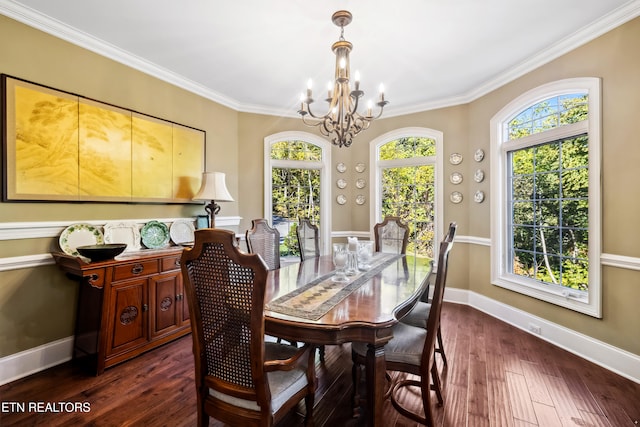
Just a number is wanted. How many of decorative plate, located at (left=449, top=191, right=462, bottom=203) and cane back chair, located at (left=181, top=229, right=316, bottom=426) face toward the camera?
1

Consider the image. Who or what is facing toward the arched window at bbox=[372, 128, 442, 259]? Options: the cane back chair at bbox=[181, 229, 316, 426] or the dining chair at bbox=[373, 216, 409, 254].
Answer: the cane back chair

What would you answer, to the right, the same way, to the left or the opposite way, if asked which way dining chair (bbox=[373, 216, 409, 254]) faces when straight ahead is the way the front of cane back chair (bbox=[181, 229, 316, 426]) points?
the opposite way

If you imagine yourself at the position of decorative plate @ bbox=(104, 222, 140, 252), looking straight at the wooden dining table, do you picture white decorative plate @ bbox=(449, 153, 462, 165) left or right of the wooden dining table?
left

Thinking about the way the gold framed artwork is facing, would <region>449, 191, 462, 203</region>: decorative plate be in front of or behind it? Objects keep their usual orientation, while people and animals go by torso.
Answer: in front

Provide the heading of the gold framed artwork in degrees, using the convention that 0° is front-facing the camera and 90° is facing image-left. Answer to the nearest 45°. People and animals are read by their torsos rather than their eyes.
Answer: approximately 315°

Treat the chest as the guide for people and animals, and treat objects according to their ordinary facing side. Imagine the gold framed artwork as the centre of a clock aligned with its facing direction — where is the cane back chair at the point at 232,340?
The cane back chair is roughly at 1 o'clock from the gold framed artwork.

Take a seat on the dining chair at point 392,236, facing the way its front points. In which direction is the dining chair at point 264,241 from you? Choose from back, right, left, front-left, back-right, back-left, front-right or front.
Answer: front-right

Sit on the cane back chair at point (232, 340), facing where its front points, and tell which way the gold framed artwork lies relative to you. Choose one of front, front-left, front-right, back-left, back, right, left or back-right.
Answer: left

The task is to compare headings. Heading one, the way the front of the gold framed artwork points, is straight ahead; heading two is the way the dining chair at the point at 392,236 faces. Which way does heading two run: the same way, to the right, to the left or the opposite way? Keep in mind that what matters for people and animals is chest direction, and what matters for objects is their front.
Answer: to the right

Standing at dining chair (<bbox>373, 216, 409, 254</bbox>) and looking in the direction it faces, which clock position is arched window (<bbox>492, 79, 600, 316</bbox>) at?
The arched window is roughly at 9 o'clock from the dining chair.

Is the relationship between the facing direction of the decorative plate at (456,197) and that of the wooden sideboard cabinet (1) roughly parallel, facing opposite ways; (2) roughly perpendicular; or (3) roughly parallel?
roughly perpendicular

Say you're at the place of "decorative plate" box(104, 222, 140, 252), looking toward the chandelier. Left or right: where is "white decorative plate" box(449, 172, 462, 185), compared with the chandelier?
left

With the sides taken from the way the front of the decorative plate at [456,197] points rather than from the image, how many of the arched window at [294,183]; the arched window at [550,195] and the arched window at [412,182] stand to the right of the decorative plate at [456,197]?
2

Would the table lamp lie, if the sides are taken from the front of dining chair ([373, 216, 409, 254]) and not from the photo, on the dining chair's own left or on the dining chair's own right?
on the dining chair's own right

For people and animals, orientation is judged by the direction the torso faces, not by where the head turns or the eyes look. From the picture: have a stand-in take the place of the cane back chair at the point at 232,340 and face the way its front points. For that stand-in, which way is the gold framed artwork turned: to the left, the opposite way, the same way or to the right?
to the right
